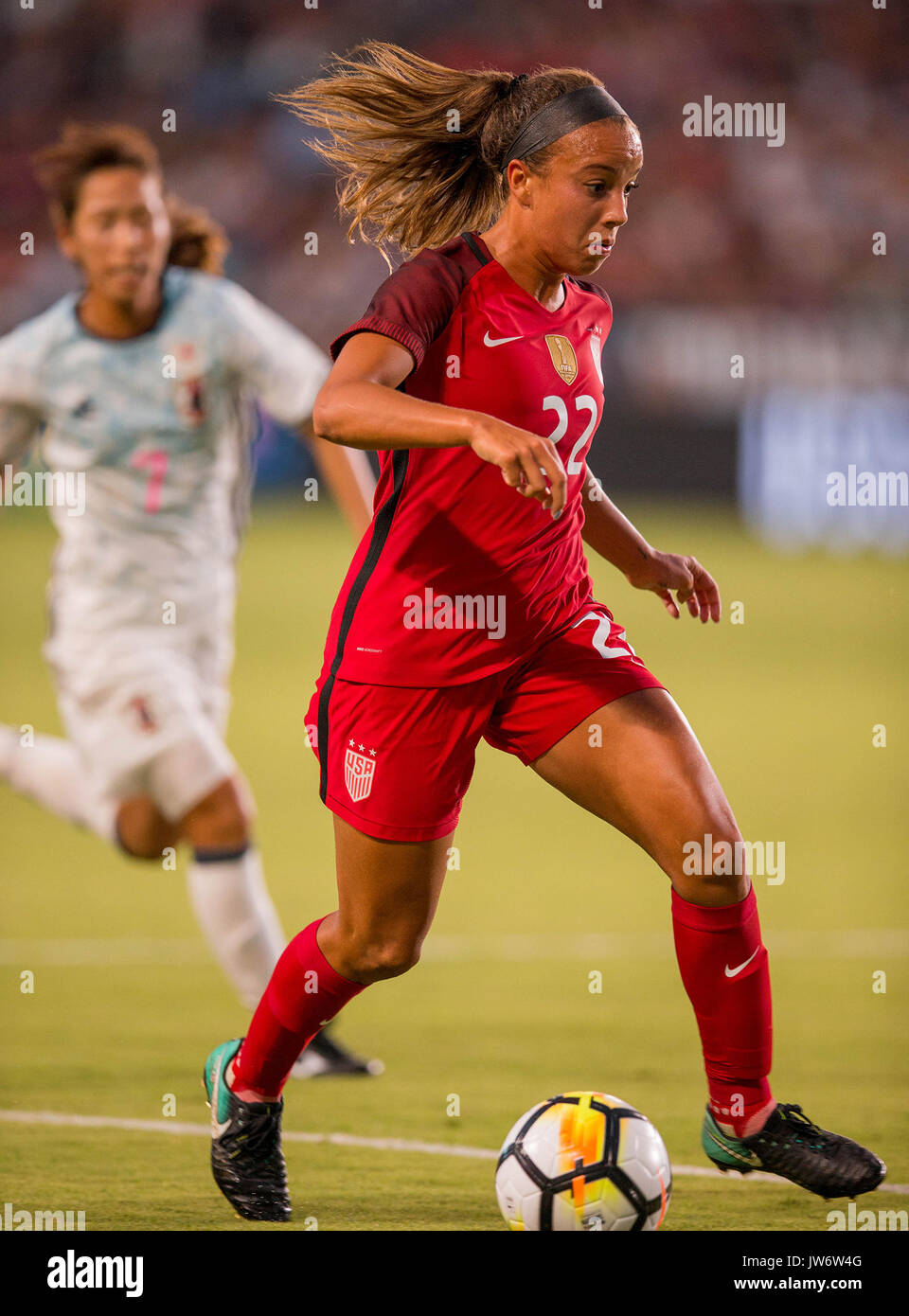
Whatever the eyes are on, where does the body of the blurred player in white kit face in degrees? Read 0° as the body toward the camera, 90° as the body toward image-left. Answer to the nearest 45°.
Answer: approximately 315°

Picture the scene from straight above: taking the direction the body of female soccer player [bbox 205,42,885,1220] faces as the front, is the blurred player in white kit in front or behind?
behind

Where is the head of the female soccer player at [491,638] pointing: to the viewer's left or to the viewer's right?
to the viewer's right

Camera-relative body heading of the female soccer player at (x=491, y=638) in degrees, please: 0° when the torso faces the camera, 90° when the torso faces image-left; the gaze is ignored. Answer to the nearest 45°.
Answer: approximately 315°
